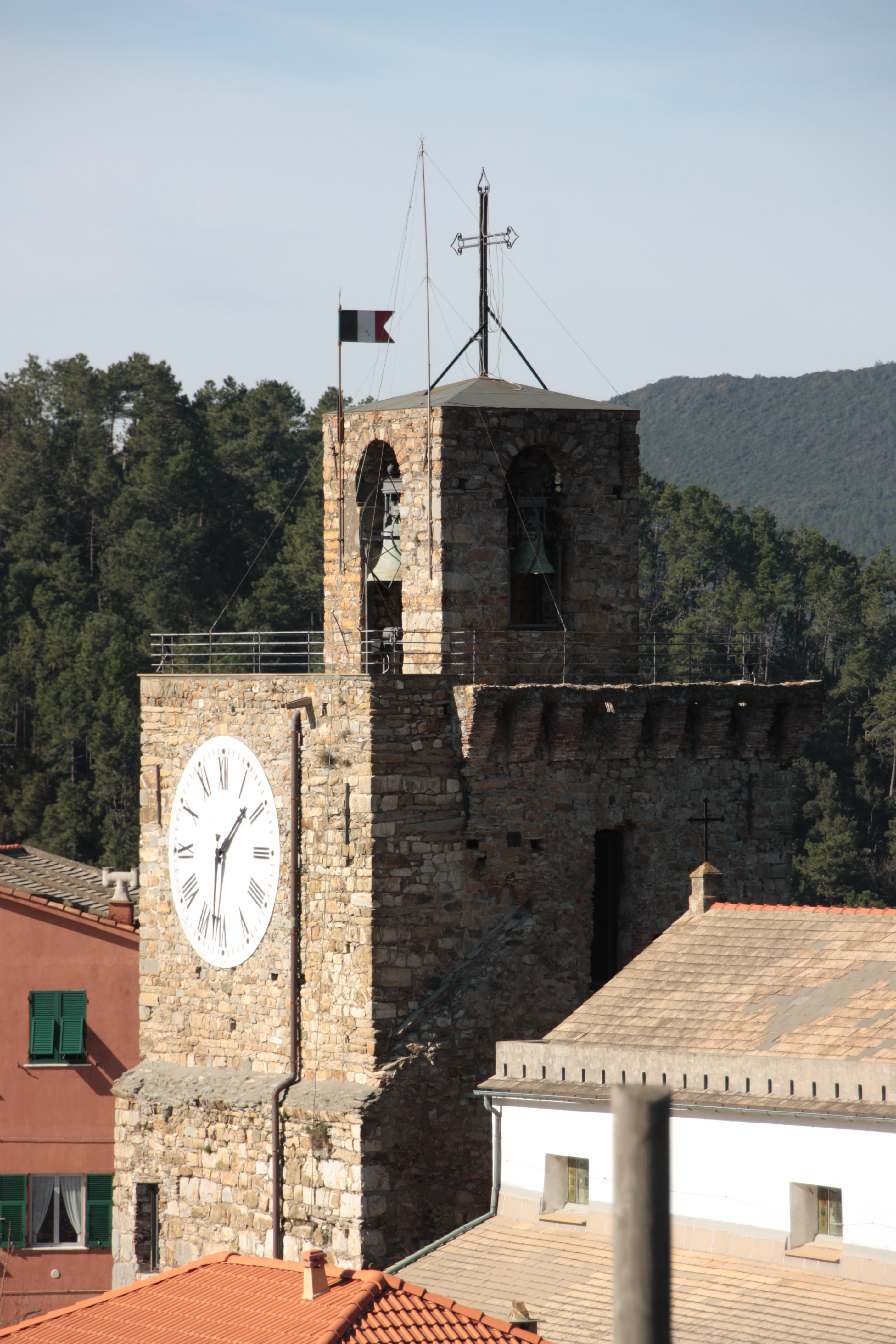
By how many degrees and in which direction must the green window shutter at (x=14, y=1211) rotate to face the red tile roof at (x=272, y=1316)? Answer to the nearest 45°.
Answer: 0° — it already faces it

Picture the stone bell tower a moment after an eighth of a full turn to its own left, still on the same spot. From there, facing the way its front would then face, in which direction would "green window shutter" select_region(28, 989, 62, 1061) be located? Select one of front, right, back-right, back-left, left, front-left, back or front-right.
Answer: back-right

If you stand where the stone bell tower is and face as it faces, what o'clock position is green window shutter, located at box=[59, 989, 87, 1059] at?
The green window shutter is roughly at 3 o'clock from the stone bell tower.

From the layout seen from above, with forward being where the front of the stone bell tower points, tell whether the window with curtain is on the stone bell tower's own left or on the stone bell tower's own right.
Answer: on the stone bell tower's own right

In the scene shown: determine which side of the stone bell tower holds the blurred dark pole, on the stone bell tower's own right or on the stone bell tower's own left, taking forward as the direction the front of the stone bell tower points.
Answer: on the stone bell tower's own left

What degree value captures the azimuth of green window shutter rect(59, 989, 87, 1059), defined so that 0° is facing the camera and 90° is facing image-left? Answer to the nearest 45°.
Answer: approximately 0°

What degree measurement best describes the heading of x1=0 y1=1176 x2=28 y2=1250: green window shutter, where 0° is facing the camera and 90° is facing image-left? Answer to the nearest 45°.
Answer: approximately 0°
